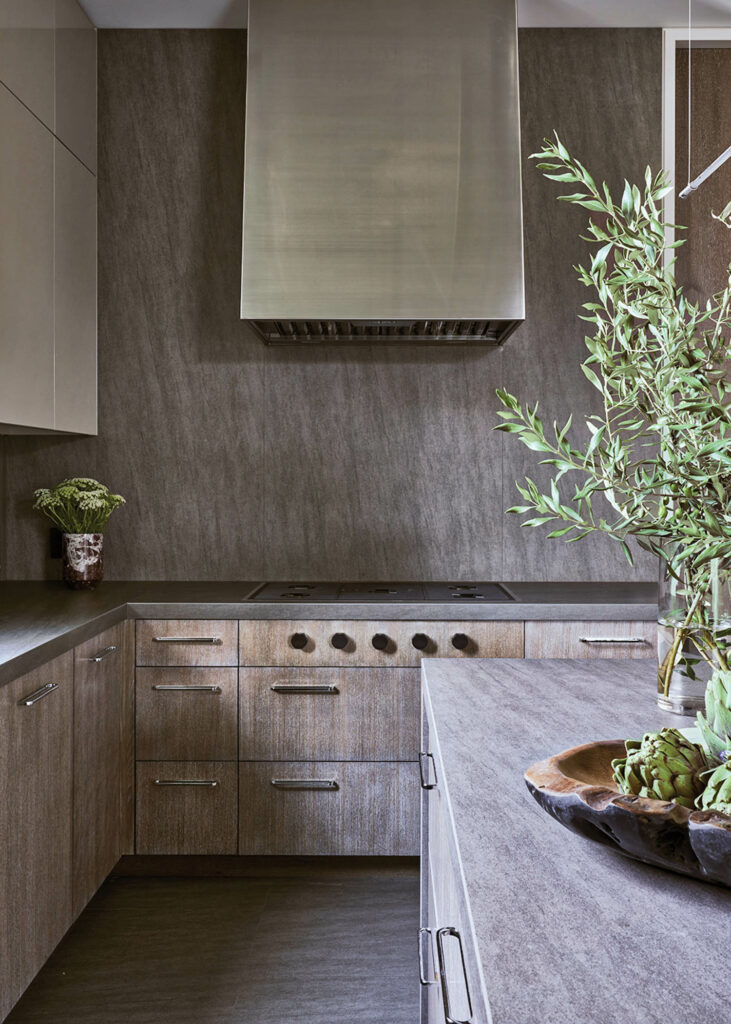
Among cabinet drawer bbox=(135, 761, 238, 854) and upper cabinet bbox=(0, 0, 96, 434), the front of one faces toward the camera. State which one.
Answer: the cabinet drawer

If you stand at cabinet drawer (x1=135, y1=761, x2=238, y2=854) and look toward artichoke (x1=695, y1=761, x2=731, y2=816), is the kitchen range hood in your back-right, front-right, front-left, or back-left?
front-left

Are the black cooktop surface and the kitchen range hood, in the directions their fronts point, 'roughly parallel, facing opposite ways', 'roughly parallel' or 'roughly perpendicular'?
roughly parallel

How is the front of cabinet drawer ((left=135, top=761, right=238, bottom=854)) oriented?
toward the camera

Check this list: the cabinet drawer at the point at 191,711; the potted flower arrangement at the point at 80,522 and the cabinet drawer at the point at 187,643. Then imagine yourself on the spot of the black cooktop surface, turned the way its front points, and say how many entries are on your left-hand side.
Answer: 0

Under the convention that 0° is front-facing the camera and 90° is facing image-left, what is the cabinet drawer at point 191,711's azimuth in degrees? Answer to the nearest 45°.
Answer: approximately 0°

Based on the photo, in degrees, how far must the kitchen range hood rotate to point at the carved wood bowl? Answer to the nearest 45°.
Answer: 0° — it already faces it

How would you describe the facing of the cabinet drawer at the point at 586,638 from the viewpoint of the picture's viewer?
facing the viewer

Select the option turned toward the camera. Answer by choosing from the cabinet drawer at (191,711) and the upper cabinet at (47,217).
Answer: the cabinet drawer

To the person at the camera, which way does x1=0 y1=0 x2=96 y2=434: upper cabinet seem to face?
facing to the right of the viewer

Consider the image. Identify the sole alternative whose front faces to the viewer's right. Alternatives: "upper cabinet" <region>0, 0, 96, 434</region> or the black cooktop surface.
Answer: the upper cabinet

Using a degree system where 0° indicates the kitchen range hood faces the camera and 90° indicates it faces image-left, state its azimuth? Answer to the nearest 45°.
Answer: approximately 0°

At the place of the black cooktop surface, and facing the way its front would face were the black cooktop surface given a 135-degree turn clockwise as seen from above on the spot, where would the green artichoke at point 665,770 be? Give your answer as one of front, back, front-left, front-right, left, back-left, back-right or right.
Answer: back-left

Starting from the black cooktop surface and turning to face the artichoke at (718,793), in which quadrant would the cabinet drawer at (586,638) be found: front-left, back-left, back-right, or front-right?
front-left

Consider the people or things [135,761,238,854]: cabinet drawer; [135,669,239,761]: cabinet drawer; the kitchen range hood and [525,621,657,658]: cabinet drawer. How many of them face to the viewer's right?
0
